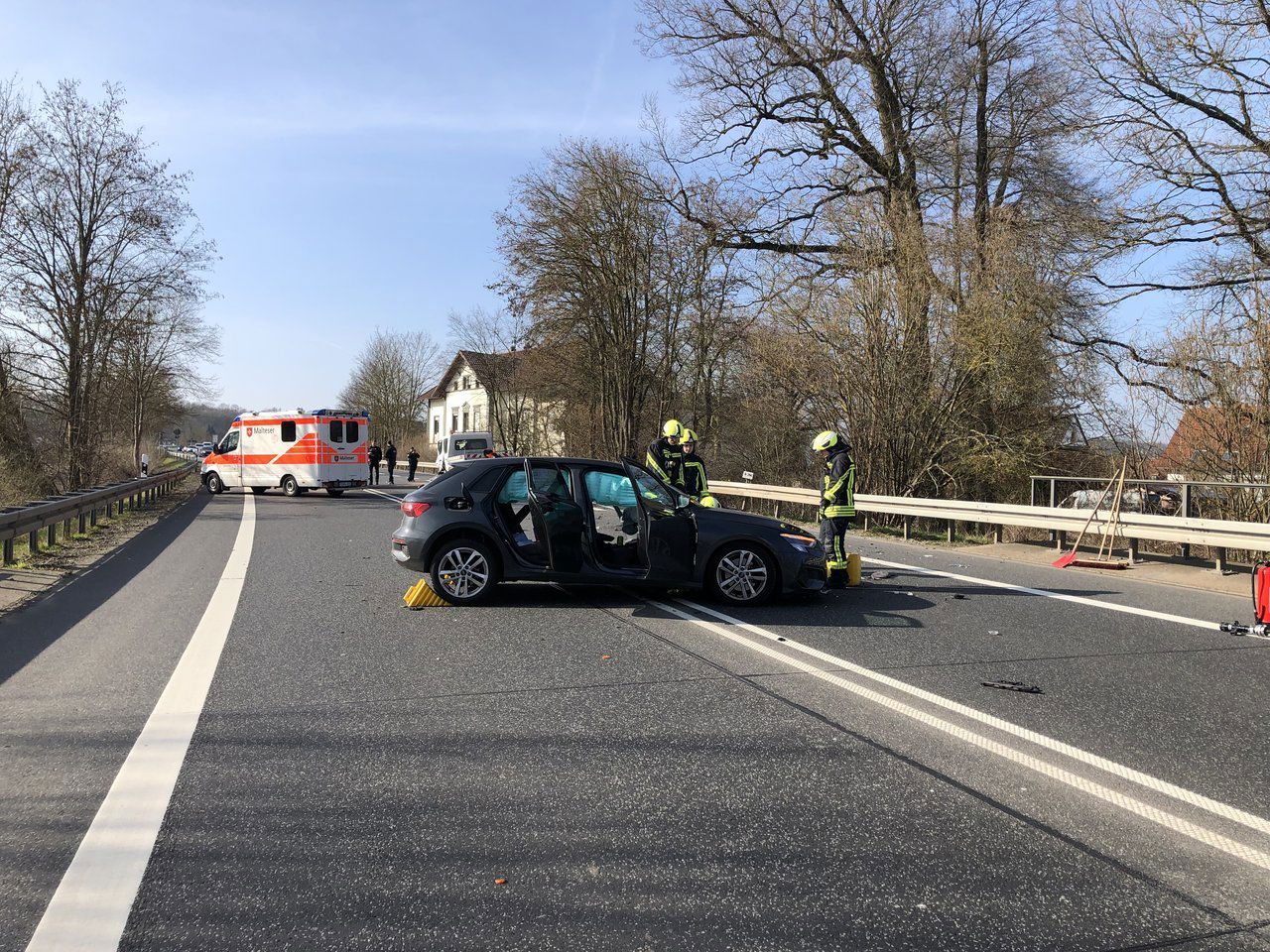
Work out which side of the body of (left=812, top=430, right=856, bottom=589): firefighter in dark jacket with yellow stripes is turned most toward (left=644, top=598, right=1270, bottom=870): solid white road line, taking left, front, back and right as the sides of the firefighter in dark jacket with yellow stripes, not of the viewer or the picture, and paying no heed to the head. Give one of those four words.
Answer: left

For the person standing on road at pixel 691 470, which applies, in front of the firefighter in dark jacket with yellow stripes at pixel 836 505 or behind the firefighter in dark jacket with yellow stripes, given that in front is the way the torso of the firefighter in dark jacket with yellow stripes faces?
in front

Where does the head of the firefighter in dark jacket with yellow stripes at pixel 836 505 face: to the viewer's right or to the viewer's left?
to the viewer's left

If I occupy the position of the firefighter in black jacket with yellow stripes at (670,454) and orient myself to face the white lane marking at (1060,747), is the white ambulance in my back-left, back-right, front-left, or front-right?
back-right

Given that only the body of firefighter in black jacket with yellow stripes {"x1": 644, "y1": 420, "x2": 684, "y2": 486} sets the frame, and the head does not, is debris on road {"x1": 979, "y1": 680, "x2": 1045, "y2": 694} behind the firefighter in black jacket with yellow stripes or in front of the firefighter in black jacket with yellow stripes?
in front

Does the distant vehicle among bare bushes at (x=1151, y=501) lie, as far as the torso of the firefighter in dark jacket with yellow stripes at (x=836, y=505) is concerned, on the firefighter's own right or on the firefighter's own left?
on the firefighter's own right

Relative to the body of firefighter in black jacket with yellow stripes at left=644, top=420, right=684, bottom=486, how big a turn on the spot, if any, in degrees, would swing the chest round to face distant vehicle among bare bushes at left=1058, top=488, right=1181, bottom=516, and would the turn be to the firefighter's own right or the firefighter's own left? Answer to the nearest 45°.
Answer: approximately 90° to the firefighter's own left

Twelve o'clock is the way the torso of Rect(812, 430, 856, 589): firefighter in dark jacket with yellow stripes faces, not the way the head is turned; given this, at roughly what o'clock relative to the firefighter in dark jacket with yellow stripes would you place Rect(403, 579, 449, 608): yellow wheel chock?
The yellow wheel chock is roughly at 11 o'clock from the firefighter in dark jacket with yellow stripes.

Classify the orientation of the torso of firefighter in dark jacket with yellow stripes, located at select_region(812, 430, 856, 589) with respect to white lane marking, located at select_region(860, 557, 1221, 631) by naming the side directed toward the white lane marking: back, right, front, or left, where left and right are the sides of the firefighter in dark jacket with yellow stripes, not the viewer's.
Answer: back

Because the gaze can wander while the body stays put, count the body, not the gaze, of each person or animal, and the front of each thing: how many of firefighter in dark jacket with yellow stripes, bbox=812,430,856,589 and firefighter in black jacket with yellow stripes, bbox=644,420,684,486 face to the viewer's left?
1

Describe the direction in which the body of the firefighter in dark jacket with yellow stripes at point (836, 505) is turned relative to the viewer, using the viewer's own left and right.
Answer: facing to the left of the viewer

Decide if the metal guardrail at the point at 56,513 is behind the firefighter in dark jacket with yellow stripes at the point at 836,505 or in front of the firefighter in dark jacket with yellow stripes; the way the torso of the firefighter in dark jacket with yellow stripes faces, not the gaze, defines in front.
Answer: in front

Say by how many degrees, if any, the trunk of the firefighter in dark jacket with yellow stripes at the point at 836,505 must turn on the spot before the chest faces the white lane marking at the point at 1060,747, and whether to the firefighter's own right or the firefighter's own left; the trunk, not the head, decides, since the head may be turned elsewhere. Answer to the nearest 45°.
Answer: approximately 90° to the firefighter's own left
